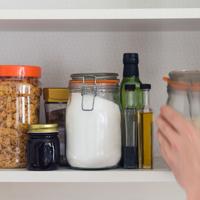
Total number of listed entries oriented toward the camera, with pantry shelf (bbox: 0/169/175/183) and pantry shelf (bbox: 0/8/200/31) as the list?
2

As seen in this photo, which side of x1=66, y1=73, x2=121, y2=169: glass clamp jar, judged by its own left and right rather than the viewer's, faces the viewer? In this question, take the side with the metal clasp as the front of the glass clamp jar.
front

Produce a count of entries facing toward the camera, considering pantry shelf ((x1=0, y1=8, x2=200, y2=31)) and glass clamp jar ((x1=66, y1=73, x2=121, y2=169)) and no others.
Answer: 2

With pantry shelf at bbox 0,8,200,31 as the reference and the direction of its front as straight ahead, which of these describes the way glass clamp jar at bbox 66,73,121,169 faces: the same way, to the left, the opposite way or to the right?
the same way

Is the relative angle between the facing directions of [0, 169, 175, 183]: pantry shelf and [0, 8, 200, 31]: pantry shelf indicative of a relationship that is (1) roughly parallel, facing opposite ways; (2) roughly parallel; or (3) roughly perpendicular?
roughly parallel

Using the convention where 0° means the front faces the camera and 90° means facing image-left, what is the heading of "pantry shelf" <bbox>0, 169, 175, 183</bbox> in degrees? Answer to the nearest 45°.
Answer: approximately 0°
